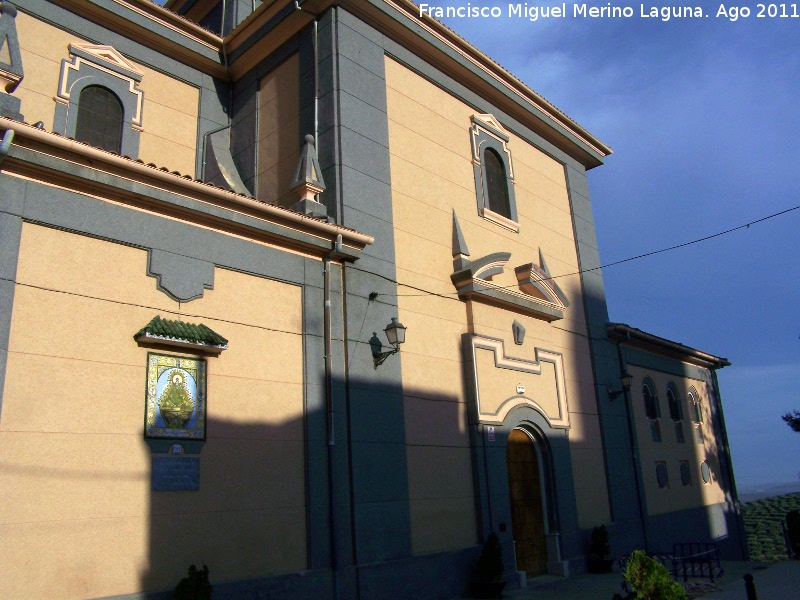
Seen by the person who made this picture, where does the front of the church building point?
facing the viewer and to the right of the viewer

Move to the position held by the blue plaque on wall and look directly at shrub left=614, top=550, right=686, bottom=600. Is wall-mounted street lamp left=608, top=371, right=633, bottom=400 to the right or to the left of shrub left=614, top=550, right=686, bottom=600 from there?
left

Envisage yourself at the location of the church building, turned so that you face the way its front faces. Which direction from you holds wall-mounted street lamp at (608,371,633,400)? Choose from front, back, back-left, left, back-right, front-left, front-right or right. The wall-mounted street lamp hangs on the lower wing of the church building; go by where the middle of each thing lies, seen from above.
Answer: left
